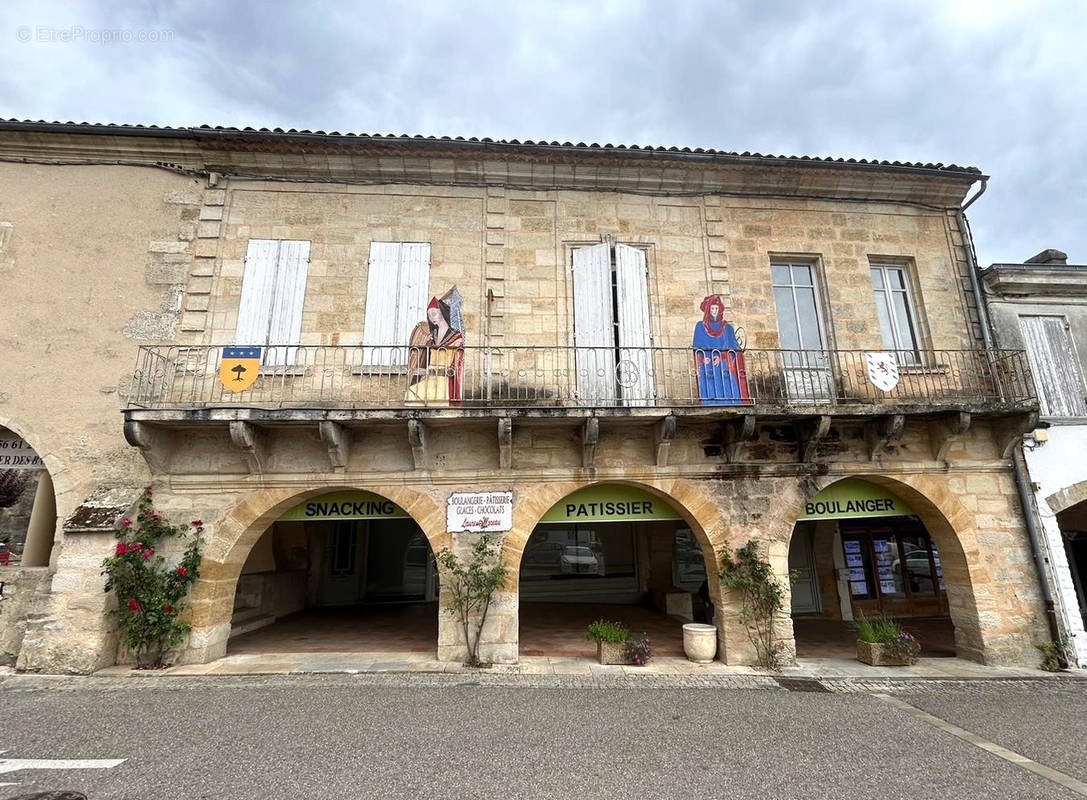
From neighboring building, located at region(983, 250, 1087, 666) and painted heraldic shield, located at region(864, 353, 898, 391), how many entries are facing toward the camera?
2

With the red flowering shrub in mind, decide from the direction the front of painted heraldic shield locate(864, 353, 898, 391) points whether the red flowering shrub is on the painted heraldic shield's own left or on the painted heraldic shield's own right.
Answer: on the painted heraldic shield's own right

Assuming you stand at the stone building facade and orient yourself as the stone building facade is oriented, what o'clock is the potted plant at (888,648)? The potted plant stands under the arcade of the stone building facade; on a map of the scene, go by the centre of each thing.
The potted plant is roughly at 9 o'clock from the stone building facade.

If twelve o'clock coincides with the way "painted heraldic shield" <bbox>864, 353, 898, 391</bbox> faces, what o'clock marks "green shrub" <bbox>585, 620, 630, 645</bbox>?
The green shrub is roughly at 2 o'clock from the painted heraldic shield.

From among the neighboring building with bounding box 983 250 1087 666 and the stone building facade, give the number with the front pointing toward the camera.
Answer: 2

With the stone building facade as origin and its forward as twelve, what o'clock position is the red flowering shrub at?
The red flowering shrub is roughly at 3 o'clock from the stone building facade.

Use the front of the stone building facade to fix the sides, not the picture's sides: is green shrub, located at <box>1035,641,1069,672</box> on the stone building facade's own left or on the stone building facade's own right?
on the stone building facade's own left

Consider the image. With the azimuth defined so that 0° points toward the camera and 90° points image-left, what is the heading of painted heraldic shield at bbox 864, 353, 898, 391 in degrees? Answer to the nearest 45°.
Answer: approximately 0°
